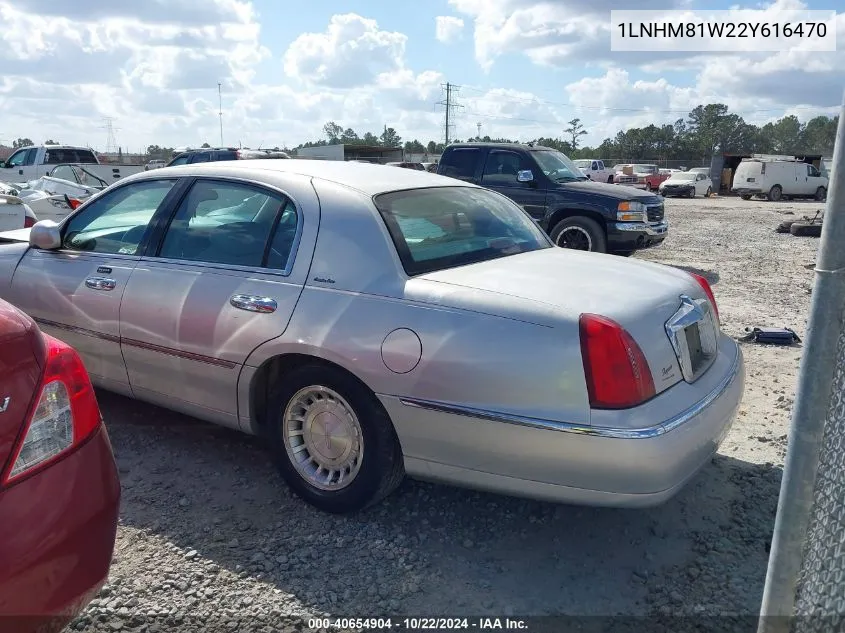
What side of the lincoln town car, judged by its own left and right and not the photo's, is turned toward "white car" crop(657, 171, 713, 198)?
right

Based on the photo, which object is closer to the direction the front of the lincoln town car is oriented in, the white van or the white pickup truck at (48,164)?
the white pickup truck

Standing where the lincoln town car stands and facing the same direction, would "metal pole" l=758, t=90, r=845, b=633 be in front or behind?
behind

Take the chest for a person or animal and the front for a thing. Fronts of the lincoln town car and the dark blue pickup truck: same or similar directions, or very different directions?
very different directions

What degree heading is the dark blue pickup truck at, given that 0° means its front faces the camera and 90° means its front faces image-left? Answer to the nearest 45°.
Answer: approximately 315°

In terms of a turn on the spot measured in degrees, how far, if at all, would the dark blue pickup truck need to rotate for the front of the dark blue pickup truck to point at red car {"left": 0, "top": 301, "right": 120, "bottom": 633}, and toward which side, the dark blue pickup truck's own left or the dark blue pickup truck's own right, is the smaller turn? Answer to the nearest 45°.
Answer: approximately 45° to the dark blue pickup truck's own right

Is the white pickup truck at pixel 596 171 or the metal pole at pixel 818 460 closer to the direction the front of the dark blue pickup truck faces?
the metal pole

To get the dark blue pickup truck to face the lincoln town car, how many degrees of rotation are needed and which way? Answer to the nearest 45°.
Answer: approximately 45° to its right

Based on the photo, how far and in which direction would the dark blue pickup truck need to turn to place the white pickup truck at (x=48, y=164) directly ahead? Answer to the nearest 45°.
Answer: approximately 180°

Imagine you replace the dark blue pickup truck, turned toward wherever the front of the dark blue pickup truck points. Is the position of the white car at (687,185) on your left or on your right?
on your left

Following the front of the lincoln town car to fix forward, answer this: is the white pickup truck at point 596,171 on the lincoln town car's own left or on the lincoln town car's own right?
on the lincoln town car's own right
